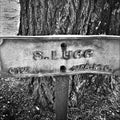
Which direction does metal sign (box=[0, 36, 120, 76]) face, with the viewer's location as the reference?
facing the viewer
